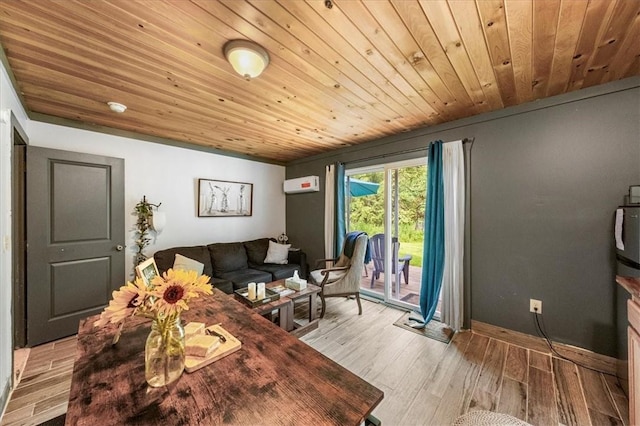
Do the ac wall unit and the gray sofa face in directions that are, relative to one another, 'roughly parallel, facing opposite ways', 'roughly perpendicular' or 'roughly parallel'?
roughly perpendicular

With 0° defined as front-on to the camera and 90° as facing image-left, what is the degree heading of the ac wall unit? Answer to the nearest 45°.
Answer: approximately 45°

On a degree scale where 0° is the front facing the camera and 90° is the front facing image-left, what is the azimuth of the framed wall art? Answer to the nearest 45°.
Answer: approximately 315°

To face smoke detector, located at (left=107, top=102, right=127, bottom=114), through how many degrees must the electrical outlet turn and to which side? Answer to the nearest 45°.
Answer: approximately 45° to its right

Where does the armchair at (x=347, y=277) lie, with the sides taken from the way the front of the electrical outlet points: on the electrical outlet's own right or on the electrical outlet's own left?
on the electrical outlet's own right

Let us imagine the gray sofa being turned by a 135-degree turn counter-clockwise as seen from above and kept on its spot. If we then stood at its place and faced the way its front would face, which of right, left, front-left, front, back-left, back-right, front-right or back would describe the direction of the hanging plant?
left
